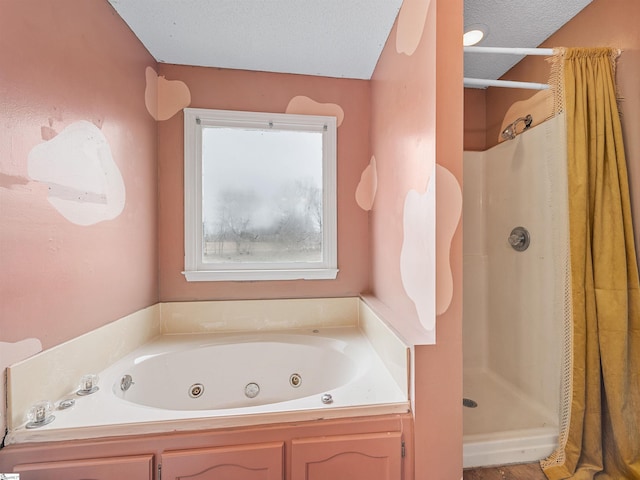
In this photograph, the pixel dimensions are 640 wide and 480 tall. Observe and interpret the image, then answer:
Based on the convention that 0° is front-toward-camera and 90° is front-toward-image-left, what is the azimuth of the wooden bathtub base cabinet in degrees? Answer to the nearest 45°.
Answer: approximately 0°

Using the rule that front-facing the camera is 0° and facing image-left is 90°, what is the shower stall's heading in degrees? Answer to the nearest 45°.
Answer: approximately 0°

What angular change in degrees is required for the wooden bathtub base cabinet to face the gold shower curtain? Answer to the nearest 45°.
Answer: approximately 90° to its left

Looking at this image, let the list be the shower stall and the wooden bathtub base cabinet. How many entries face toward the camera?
2

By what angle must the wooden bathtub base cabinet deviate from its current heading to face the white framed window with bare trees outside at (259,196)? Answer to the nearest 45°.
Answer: approximately 180°

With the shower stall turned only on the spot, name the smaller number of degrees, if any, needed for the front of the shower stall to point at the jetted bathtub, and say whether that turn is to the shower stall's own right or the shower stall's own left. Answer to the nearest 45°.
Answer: approximately 45° to the shower stall's own right
